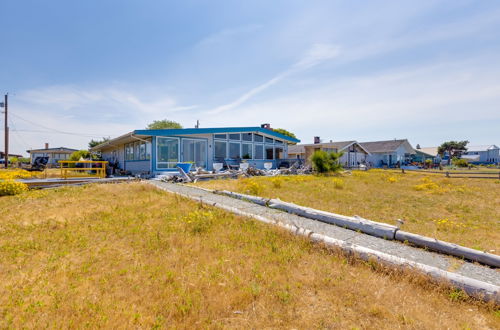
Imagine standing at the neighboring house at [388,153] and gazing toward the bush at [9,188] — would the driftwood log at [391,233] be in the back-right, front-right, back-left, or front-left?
front-left

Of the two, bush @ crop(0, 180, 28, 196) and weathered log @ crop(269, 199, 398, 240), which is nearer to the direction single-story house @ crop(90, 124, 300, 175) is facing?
the weathered log

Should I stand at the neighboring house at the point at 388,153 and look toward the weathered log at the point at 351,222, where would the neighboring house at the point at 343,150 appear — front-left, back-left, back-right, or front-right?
front-right

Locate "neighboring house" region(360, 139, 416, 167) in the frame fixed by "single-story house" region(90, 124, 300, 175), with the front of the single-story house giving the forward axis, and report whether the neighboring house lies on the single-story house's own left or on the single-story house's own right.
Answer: on the single-story house's own left

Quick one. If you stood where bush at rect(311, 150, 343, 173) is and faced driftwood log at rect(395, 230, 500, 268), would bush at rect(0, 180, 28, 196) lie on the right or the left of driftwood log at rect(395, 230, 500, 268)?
right

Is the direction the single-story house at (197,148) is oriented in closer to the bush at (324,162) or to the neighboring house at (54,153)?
the bush

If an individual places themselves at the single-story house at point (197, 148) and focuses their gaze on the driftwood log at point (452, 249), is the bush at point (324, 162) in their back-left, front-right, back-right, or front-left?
front-left

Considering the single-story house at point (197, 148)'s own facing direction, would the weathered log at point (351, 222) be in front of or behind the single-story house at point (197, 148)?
in front

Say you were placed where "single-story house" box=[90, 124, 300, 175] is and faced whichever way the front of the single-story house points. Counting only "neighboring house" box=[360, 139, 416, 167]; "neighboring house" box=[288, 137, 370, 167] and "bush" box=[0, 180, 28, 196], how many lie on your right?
1

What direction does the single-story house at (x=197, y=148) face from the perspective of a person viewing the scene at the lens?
facing the viewer and to the right of the viewer

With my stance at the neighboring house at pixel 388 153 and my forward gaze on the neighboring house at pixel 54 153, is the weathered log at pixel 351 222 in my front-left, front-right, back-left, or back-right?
front-left

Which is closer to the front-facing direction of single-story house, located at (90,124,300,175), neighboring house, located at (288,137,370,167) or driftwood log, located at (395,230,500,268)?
the driftwood log

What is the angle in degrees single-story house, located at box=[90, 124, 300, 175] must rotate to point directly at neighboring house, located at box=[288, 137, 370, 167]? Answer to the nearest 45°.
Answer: approximately 90° to its left

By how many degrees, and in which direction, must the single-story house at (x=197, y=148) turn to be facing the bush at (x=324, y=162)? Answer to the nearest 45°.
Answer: approximately 45° to its left

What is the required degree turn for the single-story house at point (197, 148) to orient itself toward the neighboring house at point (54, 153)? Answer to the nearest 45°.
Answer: approximately 180°

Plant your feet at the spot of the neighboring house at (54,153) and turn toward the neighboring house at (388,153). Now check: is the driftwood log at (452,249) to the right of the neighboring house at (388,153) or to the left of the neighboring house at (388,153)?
right

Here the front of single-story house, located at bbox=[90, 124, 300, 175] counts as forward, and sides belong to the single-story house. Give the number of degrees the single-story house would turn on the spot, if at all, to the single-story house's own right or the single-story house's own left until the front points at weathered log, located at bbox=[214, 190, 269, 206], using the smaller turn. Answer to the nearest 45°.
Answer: approximately 45° to the single-story house's own right
